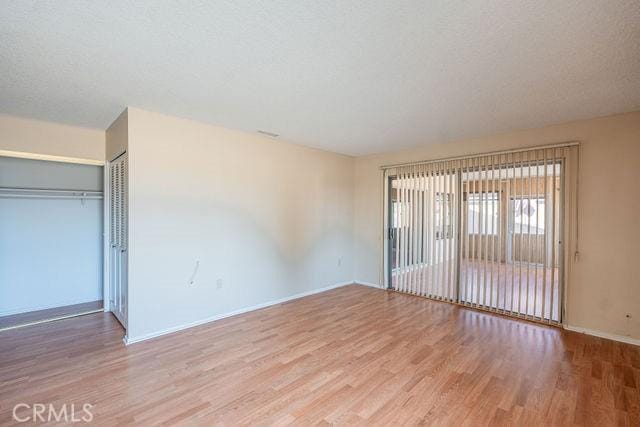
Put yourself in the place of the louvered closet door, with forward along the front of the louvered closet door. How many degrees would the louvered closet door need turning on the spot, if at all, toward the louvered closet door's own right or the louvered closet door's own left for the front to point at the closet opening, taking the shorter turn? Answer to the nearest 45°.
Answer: approximately 45° to the louvered closet door's own right
